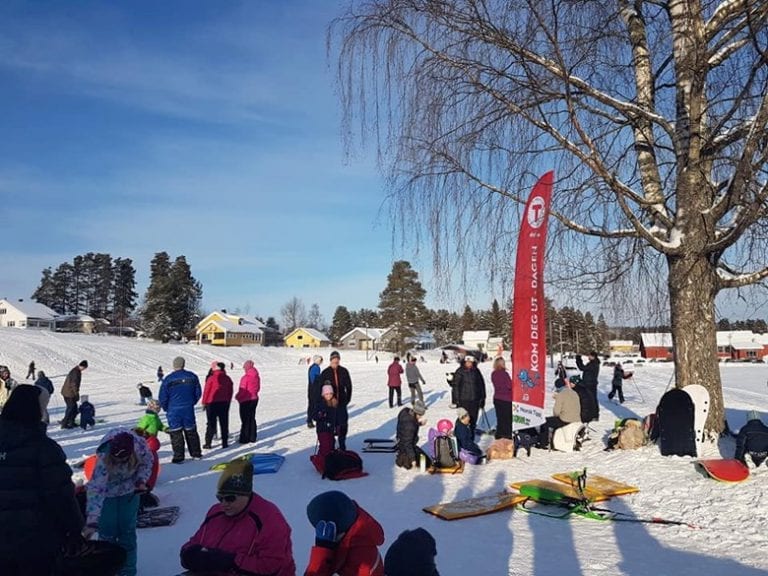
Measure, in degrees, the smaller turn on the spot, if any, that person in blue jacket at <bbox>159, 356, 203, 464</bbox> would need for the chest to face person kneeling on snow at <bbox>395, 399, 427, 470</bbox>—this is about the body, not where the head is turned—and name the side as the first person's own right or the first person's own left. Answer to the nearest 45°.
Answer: approximately 90° to the first person's own right

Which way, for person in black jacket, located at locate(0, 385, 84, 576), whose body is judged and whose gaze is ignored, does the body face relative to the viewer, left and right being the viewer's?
facing away from the viewer

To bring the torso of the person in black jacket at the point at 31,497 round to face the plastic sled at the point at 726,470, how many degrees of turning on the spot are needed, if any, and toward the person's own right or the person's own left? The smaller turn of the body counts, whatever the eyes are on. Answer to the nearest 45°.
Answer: approximately 90° to the person's own right

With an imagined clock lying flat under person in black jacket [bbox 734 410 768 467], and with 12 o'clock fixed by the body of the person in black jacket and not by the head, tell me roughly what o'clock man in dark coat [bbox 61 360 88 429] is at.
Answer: The man in dark coat is roughly at 9 o'clock from the person in black jacket.

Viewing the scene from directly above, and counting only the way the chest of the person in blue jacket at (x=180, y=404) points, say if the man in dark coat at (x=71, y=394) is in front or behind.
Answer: in front

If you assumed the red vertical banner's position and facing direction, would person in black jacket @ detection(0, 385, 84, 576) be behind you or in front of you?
in front

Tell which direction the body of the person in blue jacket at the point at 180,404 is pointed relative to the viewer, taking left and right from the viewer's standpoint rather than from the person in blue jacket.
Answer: facing away from the viewer

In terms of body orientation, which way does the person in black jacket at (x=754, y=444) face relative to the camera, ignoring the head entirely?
away from the camera
